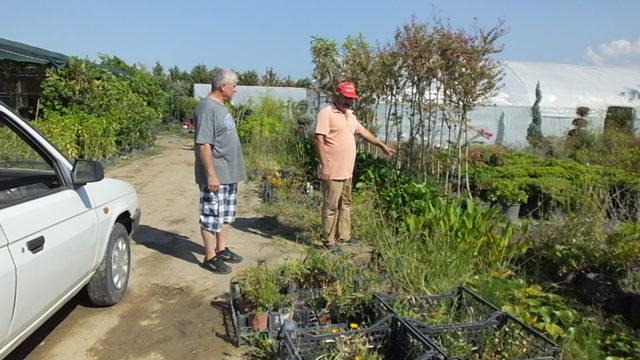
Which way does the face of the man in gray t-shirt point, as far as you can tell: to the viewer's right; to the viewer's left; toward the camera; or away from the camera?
to the viewer's right

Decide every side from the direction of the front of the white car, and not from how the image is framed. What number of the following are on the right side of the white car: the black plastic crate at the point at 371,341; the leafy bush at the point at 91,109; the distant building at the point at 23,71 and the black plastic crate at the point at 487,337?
2

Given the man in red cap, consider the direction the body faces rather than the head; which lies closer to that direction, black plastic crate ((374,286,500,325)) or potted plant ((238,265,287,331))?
the black plastic crate

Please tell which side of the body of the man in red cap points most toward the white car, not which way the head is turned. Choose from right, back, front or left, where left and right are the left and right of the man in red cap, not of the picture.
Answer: right

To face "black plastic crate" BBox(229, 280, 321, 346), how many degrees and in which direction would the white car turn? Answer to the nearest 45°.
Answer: approximately 45° to its right

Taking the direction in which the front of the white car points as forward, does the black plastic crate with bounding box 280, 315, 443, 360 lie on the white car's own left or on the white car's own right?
on the white car's own right

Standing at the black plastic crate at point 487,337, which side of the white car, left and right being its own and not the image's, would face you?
right

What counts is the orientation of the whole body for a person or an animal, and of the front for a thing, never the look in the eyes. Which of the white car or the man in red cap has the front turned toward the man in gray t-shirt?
the white car

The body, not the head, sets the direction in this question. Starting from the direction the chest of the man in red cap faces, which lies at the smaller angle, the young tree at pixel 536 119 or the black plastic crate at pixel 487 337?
the black plastic crate

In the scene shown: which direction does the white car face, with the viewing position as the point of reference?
facing away from the viewer and to the right of the viewer

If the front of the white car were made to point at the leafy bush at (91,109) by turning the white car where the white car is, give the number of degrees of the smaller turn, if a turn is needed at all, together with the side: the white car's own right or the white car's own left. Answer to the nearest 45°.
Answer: approximately 45° to the white car's own left

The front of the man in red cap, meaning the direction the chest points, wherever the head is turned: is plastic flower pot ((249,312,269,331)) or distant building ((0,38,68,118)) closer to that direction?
the plastic flower pot

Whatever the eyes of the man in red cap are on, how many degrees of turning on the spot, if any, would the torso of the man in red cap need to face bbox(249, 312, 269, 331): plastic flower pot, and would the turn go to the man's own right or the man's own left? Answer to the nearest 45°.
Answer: approximately 45° to the man's own right

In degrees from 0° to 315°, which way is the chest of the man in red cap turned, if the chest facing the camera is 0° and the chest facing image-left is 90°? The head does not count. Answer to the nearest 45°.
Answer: approximately 315°
